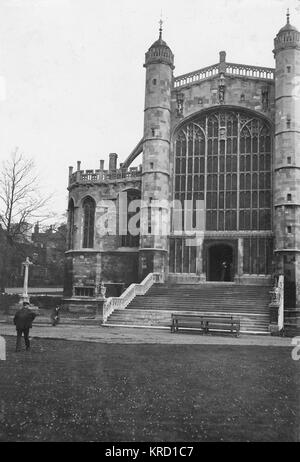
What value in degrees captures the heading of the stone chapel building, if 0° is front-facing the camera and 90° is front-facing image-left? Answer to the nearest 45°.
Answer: approximately 0°

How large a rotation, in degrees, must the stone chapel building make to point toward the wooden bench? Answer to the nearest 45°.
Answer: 0° — it already faces it

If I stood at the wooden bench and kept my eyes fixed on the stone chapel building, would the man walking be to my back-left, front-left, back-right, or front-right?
back-left

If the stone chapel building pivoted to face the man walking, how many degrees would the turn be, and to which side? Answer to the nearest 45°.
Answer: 0° — it already faces them

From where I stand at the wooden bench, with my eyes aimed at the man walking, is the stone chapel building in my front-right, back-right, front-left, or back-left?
back-right
